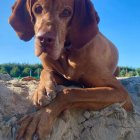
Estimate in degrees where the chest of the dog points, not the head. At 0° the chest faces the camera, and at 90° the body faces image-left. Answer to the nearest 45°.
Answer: approximately 45°

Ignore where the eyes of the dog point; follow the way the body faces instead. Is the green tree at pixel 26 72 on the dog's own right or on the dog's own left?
on the dog's own right

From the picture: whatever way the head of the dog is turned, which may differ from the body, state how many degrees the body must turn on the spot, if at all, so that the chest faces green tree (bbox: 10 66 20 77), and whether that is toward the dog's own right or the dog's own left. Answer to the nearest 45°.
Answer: approximately 135° to the dog's own right
